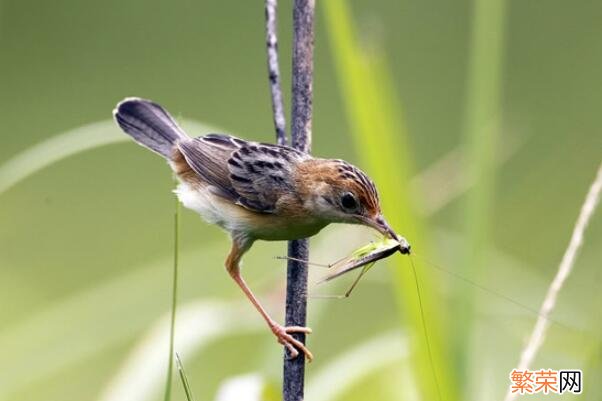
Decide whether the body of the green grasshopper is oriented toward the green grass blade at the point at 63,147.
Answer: no

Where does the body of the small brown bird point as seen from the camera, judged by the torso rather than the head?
to the viewer's right

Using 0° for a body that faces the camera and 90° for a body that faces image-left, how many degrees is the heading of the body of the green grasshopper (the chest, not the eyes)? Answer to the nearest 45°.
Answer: approximately 270°
